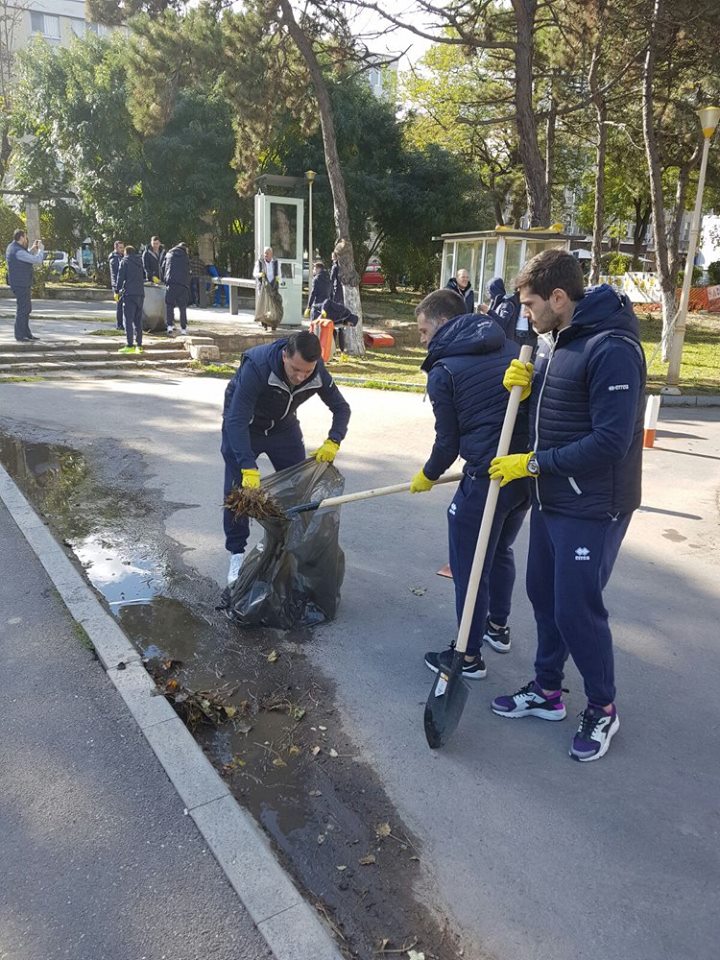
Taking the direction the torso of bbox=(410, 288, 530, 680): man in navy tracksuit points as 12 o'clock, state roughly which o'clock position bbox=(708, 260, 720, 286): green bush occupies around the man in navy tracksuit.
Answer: The green bush is roughly at 2 o'clock from the man in navy tracksuit.

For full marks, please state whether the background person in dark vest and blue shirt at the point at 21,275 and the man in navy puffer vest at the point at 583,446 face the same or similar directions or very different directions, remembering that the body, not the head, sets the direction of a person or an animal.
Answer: very different directions

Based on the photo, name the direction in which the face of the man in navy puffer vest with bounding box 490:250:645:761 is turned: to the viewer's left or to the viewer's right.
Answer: to the viewer's left

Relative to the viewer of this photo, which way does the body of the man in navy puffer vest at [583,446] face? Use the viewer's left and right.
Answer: facing the viewer and to the left of the viewer

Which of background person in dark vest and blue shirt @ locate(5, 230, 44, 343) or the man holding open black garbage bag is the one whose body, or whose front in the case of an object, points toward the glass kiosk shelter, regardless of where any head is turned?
the background person in dark vest and blue shirt

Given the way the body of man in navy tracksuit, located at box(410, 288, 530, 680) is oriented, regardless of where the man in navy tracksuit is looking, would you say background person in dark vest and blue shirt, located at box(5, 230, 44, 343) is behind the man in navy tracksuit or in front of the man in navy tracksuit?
in front

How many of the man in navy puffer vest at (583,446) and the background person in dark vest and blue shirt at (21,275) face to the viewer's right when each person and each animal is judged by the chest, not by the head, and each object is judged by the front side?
1

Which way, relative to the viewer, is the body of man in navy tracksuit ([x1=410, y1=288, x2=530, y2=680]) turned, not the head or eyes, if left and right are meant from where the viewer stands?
facing away from the viewer and to the left of the viewer

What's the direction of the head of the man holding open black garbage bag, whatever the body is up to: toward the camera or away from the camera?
toward the camera

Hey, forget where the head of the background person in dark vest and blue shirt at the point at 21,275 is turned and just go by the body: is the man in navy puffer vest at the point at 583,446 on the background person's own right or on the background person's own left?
on the background person's own right

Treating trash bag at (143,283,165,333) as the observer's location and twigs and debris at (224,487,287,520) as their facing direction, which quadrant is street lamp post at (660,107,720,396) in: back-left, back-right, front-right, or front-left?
front-left

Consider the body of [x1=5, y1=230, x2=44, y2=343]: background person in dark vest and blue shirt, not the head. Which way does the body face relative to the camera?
to the viewer's right
